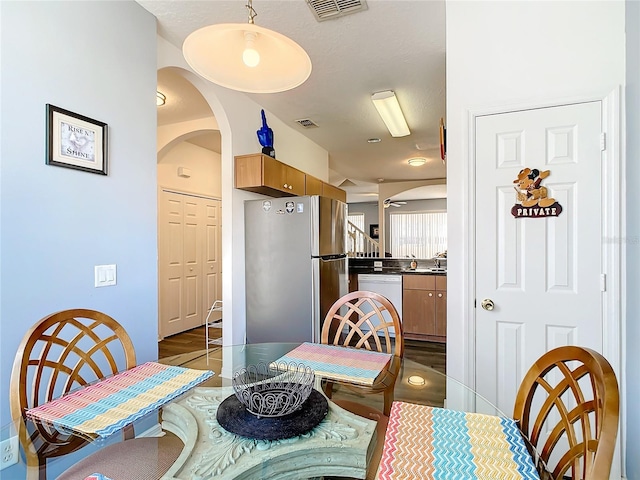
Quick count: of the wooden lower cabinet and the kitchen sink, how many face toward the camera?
2

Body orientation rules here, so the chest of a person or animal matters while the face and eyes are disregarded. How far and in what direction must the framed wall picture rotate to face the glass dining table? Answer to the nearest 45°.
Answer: approximately 45° to its right

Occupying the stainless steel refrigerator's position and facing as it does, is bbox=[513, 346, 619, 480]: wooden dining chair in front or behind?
in front

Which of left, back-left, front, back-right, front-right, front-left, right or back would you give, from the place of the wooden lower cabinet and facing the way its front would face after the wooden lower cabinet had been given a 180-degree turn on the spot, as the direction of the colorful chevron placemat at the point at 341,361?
back

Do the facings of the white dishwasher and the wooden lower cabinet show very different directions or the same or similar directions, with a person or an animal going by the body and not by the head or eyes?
same or similar directions

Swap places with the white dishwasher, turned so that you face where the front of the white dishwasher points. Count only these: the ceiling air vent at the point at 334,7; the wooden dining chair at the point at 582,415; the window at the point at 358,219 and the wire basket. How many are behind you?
1

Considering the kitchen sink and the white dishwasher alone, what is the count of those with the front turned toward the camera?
2

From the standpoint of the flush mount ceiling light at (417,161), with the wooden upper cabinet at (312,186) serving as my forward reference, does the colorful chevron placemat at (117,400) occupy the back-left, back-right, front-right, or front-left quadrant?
front-left

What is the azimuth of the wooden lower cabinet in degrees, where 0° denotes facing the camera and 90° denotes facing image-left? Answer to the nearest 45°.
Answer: approximately 0°

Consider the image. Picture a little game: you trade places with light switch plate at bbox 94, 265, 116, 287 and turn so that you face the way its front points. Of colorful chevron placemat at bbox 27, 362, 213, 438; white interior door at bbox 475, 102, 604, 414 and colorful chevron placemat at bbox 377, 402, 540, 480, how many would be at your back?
0

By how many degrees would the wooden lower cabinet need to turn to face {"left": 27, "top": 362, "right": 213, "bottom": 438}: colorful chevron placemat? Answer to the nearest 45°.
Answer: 0° — it already faces it

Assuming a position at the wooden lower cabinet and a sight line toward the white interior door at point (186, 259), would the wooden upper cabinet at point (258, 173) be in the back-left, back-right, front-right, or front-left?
front-left

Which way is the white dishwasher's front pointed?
toward the camera

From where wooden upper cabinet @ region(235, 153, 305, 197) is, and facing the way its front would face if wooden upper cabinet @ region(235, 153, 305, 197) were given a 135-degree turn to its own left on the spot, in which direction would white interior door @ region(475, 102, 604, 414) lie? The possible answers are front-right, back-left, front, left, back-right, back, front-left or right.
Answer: back-right

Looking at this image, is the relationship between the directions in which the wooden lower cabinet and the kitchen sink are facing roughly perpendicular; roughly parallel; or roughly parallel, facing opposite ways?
roughly parallel
